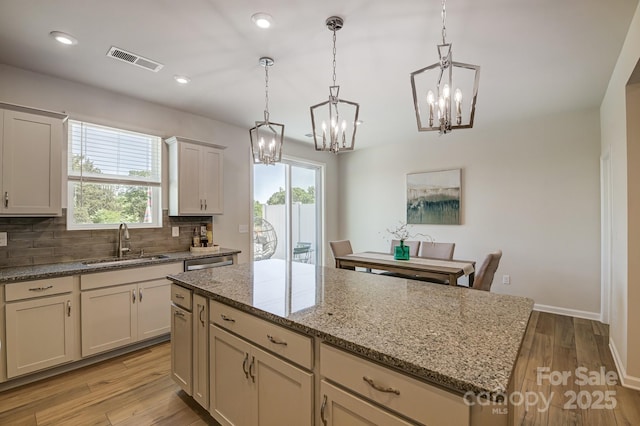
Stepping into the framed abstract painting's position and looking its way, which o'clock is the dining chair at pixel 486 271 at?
The dining chair is roughly at 10 o'clock from the framed abstract painting.

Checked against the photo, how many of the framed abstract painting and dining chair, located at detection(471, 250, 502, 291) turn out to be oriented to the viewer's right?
0

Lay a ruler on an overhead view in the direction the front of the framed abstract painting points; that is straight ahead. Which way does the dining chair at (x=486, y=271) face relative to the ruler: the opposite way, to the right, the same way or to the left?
to the right

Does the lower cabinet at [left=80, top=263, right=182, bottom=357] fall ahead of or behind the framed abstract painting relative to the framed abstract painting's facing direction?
ahead

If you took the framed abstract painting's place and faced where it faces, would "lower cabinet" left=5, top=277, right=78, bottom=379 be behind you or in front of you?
in front

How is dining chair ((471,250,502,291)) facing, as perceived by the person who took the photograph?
facing away from the viewer and to the left of the viewer

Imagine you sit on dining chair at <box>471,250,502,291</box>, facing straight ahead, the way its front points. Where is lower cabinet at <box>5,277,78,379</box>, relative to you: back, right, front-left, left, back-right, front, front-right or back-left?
left

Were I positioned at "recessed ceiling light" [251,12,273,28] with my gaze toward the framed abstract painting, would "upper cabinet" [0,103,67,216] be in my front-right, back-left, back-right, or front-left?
back-left

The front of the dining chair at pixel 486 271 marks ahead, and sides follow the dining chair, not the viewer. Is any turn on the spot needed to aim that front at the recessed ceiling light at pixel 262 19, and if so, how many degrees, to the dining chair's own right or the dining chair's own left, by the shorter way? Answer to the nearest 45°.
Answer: approximately 90° to the dining chair's own left

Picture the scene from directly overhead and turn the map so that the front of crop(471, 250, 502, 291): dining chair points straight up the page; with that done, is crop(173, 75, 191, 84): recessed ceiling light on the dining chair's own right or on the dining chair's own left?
on the dining chair's own left

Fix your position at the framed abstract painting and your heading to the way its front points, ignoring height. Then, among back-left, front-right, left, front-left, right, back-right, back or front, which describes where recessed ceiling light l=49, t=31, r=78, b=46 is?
front

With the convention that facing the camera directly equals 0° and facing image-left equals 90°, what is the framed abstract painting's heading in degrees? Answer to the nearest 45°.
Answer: approximately 45°

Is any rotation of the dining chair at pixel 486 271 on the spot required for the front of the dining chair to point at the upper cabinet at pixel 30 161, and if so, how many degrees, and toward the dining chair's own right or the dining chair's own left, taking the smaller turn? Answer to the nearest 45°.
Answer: approximately 90° to the dining chair's own left
